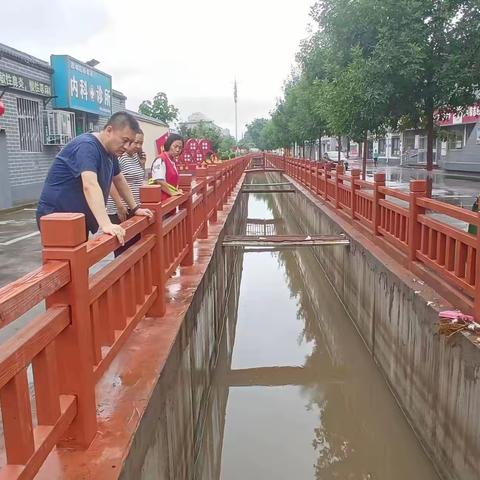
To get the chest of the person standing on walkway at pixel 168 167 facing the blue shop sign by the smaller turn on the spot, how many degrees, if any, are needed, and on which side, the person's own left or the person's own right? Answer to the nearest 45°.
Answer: approximately 135° to the person's own left

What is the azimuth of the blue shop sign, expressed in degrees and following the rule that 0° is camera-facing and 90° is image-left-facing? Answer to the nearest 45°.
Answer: approximately 315°

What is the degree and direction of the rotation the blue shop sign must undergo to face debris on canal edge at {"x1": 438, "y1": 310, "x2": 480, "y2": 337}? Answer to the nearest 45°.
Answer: approximately 45° to its right

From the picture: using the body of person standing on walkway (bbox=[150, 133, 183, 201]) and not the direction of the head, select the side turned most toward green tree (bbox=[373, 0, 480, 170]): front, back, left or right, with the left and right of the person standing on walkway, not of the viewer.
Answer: left

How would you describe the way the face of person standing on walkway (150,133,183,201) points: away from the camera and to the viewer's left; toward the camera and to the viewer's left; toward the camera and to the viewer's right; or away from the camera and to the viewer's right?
toward the camera and to the viewer's right

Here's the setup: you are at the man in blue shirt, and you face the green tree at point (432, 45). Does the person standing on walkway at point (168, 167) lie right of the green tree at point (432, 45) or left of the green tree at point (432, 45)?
left

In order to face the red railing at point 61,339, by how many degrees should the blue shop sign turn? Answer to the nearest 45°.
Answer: approximately 45° to its right

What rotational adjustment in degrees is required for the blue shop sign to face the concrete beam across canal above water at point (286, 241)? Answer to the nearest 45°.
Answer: approximately 45° to its right

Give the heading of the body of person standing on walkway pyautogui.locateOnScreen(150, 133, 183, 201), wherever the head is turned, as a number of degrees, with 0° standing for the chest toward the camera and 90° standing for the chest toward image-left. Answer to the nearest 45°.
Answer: approximately 315°

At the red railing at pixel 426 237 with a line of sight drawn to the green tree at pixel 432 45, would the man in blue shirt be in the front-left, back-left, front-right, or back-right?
back-left
